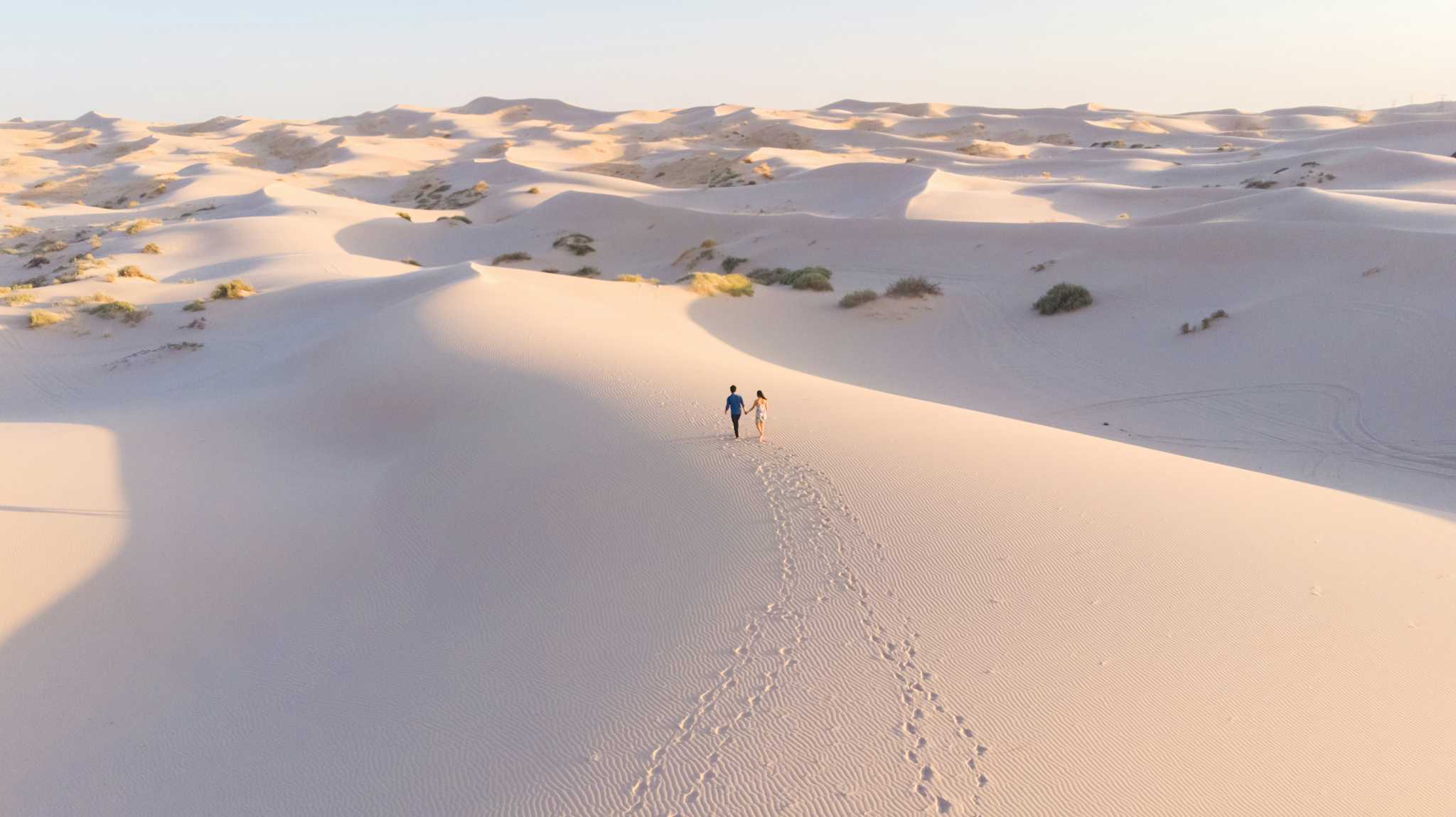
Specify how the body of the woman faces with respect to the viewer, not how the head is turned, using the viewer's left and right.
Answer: facing away from the viewer

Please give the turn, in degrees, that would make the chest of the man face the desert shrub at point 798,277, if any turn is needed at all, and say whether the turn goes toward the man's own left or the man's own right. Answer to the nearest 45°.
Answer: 0° — they already face it

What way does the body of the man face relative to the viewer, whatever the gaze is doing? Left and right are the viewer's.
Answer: facing away from the viewer

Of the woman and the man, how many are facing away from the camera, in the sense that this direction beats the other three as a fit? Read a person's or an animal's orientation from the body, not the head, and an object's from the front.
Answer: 2

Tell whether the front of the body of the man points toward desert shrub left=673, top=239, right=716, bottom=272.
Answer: yes

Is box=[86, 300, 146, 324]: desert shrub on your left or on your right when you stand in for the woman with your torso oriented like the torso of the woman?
on your left

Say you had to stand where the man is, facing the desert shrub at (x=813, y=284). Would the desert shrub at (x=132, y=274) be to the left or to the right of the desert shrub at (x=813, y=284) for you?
left

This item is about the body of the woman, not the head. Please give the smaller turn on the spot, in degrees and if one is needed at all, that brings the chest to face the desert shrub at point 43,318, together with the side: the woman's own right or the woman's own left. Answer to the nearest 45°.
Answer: approximately 45° to the woman's own left

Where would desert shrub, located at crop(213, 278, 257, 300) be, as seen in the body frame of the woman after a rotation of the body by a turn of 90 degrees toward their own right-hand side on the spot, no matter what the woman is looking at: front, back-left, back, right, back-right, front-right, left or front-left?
back-left

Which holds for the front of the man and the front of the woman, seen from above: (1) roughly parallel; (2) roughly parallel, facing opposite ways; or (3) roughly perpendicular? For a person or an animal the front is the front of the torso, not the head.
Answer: roughly parallel

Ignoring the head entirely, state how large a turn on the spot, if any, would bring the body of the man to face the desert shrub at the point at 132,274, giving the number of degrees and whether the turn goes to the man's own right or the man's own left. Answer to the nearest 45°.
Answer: approximately 45° to the man's own left

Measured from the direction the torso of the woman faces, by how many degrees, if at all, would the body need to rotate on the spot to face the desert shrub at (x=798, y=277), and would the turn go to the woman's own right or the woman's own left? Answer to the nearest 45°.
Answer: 0° — they already face it

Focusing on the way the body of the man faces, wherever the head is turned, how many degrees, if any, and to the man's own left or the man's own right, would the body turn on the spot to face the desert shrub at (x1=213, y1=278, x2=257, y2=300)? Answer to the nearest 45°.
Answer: approximately 45° to the man's own left

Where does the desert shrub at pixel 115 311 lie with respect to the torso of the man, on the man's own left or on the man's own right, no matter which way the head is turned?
on the man's own left

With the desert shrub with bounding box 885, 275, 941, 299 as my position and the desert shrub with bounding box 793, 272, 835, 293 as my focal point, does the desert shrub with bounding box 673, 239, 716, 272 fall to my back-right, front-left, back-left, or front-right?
front-right

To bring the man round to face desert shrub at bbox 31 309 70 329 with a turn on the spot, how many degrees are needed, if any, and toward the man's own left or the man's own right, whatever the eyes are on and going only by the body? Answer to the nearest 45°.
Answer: approximately 45° to the man's own left
